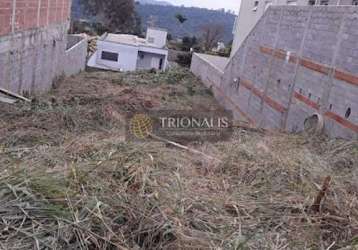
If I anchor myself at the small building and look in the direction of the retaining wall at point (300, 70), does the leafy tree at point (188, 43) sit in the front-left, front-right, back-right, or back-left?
back-left

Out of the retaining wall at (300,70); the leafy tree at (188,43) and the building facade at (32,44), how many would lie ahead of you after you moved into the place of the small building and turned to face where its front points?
2

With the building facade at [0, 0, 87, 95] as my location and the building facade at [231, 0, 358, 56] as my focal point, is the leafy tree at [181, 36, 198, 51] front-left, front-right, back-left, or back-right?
front-left

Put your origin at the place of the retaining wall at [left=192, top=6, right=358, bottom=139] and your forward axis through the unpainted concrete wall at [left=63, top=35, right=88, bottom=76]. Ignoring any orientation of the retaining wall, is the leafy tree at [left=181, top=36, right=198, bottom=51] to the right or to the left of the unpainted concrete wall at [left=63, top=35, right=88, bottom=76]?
right

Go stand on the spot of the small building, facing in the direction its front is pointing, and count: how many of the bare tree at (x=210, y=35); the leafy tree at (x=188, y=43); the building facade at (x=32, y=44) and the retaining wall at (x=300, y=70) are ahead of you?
2

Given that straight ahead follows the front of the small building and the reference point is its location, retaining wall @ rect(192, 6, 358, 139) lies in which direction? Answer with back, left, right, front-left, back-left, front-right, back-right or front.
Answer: front

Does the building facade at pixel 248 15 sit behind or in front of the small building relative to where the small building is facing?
in front

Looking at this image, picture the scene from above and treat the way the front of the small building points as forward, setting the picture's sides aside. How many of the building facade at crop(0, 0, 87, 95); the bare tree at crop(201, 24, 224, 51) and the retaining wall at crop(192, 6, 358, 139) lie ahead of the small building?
2

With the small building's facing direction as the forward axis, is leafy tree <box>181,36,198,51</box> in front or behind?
behind

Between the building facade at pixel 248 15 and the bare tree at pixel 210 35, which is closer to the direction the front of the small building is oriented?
the building facade

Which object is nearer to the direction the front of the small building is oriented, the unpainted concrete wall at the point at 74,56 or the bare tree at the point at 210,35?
the unpainted concrete wall

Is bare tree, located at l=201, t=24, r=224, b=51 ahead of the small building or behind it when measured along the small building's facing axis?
behind

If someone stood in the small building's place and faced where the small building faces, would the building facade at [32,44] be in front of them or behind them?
in front

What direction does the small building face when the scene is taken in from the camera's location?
facing the viewer
